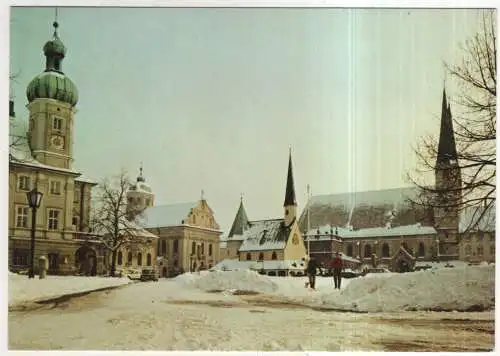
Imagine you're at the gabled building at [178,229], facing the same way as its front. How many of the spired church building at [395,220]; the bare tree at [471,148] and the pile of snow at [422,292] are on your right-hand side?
0

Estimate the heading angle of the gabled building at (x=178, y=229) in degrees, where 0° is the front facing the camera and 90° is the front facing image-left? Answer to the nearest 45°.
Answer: approximately 315°

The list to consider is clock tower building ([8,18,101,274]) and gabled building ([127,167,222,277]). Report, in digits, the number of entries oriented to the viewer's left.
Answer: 0

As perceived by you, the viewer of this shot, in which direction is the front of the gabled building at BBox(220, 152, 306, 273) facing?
facing the viewer and to the right of the viewer

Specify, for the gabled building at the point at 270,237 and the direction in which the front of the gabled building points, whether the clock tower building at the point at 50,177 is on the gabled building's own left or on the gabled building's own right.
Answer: on the gabled building's own right

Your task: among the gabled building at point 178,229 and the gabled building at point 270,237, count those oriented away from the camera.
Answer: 0
